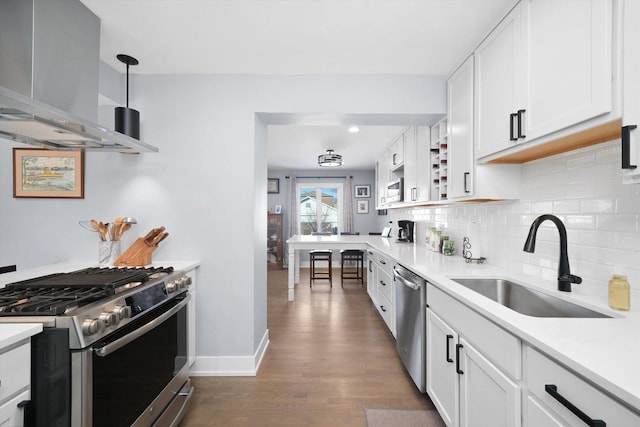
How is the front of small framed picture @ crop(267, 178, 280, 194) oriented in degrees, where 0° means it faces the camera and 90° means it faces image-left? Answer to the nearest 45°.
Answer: approximately 0°

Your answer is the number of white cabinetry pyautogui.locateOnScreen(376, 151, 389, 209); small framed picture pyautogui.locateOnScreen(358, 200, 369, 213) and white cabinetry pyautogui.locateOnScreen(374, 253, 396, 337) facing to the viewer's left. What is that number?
2

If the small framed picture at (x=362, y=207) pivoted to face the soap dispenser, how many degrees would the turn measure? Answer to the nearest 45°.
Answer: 0° — it already faces it

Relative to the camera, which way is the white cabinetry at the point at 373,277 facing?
to the viewer's left

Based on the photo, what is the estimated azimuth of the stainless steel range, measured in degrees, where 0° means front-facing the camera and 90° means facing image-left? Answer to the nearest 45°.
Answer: approximately 315°

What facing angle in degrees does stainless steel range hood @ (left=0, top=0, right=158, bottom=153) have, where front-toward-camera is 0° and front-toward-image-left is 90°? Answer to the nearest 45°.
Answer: approximately 315°

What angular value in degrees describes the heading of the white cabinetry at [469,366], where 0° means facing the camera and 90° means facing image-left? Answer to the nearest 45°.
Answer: approximately 45°

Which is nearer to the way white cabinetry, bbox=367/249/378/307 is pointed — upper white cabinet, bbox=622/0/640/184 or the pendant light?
the pendant light

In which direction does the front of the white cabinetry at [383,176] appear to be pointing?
to the viewer's left

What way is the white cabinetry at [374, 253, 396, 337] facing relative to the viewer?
to the viewer's left
